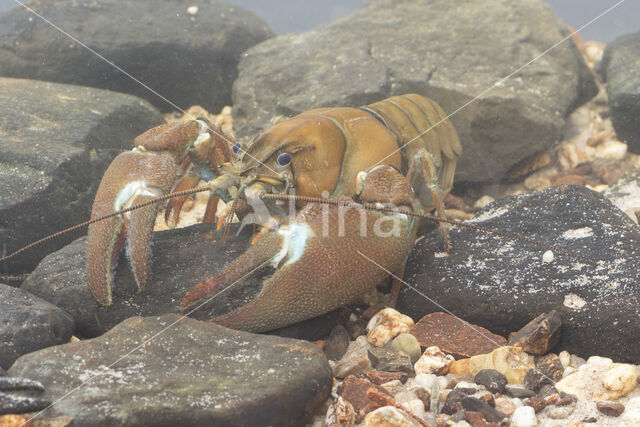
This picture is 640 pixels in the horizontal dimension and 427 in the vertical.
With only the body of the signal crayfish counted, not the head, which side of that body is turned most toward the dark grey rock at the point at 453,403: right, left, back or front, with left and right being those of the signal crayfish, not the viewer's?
left

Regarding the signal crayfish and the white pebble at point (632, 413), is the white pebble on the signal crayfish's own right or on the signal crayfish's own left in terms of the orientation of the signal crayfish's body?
on the signal crayfish's own left

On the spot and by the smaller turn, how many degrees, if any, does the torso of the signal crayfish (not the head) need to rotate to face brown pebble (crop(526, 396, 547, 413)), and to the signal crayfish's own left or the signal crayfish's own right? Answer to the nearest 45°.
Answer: approximately 90° to the signal crayfish's own left

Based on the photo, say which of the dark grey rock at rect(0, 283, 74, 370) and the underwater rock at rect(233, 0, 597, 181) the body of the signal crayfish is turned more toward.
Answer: the dark grey rock

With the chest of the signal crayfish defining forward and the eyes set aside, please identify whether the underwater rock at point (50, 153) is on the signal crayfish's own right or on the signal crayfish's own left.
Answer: on the signal crayfish's own right

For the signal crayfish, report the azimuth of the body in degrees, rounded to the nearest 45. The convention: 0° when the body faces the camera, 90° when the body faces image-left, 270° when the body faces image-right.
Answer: approximately 45°

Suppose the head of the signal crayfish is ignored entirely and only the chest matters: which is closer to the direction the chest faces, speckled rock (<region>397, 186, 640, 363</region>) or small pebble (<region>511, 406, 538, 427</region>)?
the small pebble

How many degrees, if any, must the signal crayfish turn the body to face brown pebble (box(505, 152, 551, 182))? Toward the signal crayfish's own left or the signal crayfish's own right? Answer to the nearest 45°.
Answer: approximately 180°

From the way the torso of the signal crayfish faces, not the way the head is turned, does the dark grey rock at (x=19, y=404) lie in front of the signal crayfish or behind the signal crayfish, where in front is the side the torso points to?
in front
